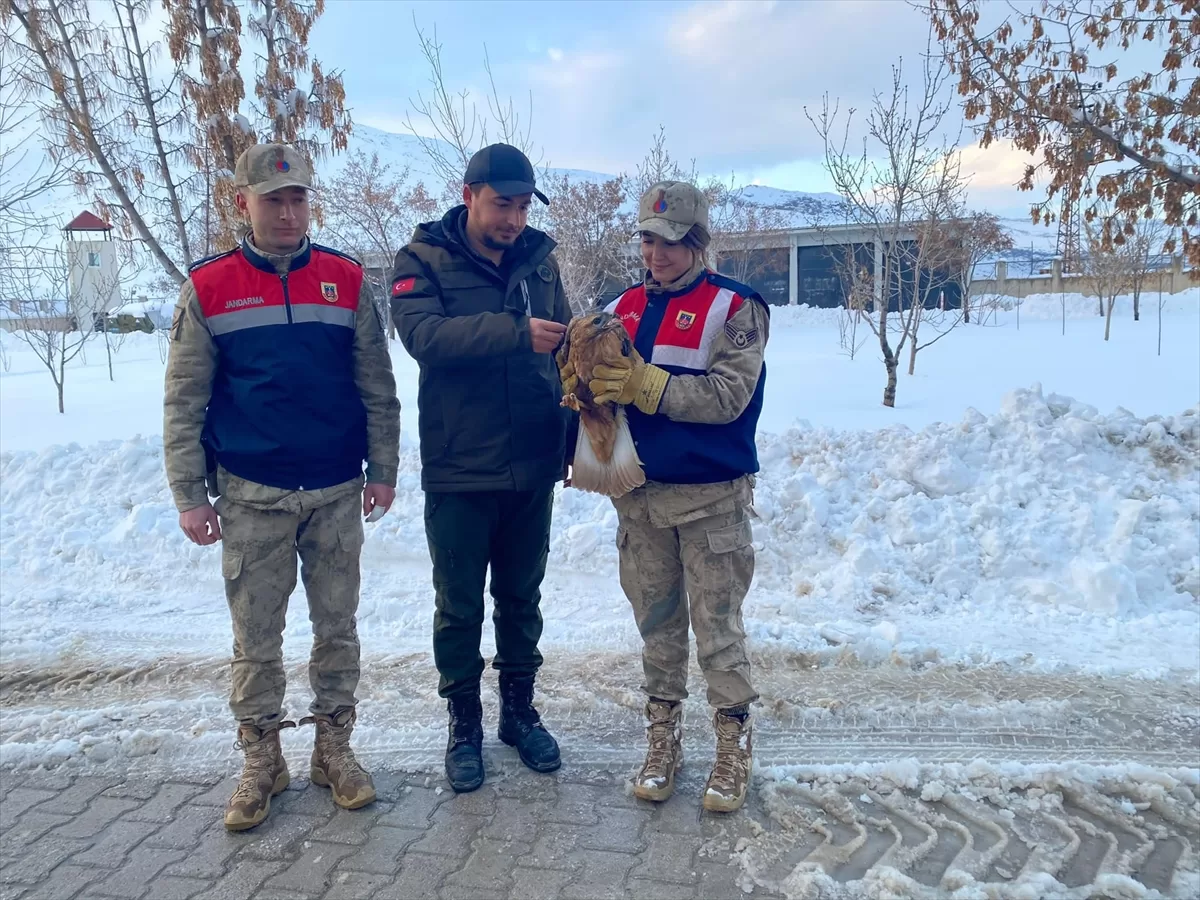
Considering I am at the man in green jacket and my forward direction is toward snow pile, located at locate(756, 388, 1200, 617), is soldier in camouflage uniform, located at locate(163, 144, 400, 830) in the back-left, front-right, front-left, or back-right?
back-left

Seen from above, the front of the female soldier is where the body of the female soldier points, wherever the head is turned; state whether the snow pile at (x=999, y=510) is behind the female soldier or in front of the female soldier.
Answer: behind

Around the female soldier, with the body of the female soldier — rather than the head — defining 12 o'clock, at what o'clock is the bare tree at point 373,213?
The bare tree is roughly at 4 o'clock from the female soldier.

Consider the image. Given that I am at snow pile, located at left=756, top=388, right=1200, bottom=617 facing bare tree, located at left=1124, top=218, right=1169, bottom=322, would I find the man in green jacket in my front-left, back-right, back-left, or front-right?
back-left

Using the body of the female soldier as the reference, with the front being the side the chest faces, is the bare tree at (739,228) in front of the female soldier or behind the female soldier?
behind

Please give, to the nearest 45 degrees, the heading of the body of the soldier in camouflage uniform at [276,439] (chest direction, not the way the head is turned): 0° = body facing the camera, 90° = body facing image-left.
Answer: approximately 0°

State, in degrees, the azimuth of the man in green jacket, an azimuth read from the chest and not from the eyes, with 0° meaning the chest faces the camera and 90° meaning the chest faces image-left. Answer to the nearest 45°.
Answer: approximately 315°

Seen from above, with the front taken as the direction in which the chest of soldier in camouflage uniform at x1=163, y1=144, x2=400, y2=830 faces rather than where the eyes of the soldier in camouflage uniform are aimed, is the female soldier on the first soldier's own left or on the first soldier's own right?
on the first soldier's own left

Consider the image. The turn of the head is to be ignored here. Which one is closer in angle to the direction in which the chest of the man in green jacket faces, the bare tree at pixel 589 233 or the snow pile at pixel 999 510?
the snow pile

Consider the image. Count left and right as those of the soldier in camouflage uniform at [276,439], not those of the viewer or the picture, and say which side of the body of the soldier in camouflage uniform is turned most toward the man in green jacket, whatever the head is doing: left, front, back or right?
left

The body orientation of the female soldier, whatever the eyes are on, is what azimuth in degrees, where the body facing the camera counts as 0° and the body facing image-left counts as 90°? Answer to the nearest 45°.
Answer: approximately 45°

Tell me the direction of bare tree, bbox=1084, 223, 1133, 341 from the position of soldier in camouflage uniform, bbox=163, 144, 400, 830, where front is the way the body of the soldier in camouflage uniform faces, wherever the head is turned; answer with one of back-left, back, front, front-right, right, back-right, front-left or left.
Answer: back-left
